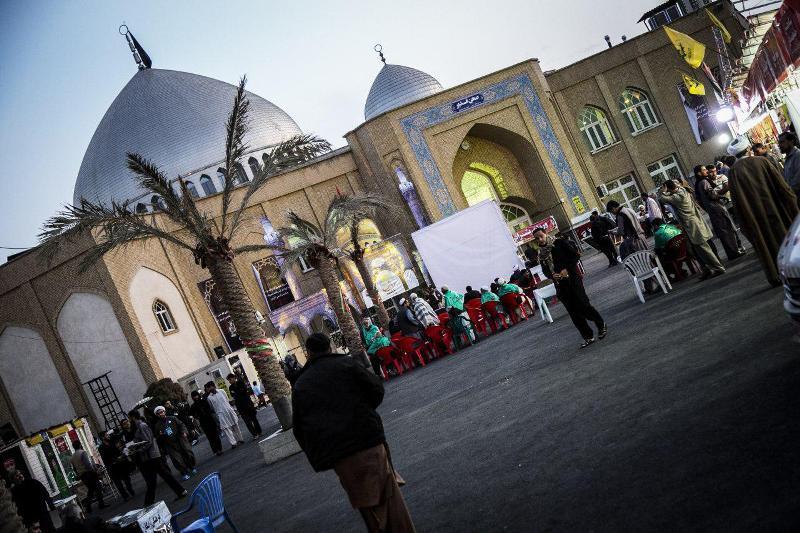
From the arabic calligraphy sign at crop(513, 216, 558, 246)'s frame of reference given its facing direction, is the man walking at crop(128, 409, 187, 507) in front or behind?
in front

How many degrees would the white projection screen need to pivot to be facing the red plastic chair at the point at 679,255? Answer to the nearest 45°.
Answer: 0° — it already faces it

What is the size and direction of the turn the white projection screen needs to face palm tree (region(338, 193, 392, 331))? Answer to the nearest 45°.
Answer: approximately 90° to its right

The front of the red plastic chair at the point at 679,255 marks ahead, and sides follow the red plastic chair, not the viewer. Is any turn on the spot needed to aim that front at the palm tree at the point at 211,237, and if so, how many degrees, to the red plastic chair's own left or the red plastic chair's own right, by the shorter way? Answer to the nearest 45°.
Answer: approximately 45° to the red plastic chair's own left

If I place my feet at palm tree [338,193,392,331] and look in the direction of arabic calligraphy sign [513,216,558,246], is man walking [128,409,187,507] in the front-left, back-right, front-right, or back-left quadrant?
back-right

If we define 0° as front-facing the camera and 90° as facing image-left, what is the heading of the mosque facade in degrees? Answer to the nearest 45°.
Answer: approximately 0°

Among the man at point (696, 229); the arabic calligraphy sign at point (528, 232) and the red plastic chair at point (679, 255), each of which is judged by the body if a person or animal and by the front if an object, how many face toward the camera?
1

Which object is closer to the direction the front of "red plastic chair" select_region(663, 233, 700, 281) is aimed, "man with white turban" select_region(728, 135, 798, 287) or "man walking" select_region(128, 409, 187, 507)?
the man walking

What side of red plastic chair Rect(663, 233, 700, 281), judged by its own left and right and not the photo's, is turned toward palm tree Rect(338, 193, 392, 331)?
front

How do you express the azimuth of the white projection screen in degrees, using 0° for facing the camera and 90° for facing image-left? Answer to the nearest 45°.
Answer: approximately 0°

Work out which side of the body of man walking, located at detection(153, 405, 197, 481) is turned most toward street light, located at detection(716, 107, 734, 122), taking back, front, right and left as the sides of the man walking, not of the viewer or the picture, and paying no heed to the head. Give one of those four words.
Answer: left
